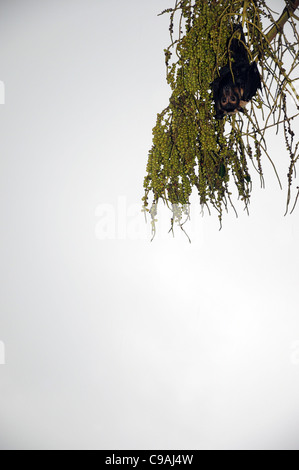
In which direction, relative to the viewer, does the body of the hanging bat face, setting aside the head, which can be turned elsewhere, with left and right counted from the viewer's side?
facing the viewer
